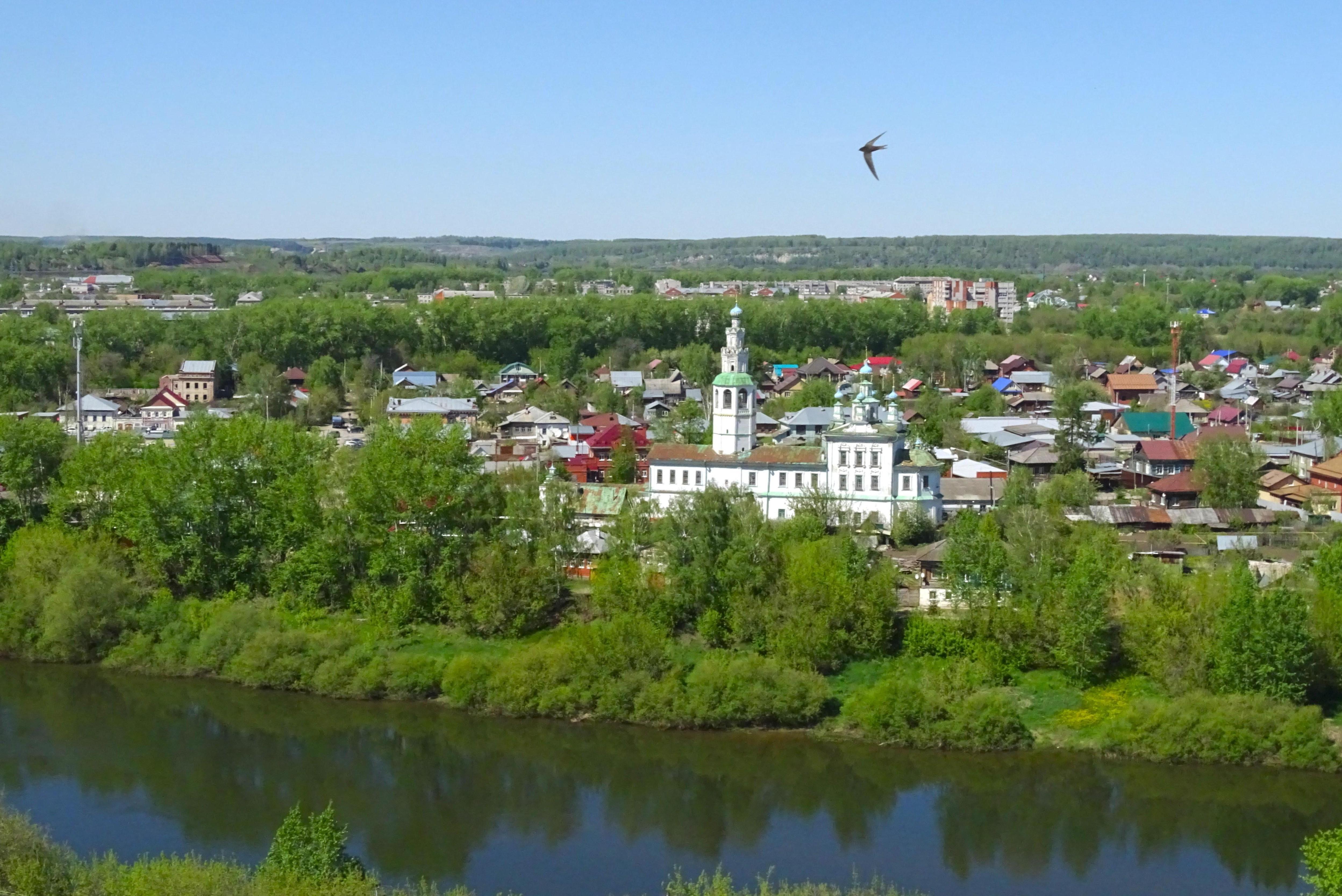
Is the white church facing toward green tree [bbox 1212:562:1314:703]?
no

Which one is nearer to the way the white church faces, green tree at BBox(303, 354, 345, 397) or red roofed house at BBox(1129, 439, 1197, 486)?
the green tree

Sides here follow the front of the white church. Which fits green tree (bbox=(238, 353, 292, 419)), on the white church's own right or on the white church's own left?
on the white church's own right

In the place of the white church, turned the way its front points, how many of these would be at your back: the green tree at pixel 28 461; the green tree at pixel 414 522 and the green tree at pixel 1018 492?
1

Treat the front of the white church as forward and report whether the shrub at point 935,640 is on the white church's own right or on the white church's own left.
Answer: on the white church's own left

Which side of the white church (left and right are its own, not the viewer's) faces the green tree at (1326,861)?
left

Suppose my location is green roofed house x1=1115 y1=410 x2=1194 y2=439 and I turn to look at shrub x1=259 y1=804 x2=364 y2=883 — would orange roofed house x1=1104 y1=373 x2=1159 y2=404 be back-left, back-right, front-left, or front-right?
back-right

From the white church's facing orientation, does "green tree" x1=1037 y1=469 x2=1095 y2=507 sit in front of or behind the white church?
behind

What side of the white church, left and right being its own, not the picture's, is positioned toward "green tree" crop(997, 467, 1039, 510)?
back

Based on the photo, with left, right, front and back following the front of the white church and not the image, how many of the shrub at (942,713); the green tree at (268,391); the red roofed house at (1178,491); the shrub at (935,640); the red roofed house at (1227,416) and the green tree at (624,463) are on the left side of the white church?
2

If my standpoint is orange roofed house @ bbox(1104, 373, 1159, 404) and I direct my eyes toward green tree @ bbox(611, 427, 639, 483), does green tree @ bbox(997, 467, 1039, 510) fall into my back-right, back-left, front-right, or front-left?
front-left

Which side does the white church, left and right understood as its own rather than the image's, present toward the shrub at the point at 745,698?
left

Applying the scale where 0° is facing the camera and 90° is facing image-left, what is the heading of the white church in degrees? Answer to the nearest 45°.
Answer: approximately 90°

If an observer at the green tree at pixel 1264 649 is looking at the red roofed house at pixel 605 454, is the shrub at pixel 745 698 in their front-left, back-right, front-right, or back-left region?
front-left

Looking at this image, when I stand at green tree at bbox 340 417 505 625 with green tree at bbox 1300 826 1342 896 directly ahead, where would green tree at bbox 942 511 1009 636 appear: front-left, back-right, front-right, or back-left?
front-left

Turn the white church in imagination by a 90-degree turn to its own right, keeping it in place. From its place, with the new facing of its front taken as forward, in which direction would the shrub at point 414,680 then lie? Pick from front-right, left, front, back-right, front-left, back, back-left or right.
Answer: back-left
